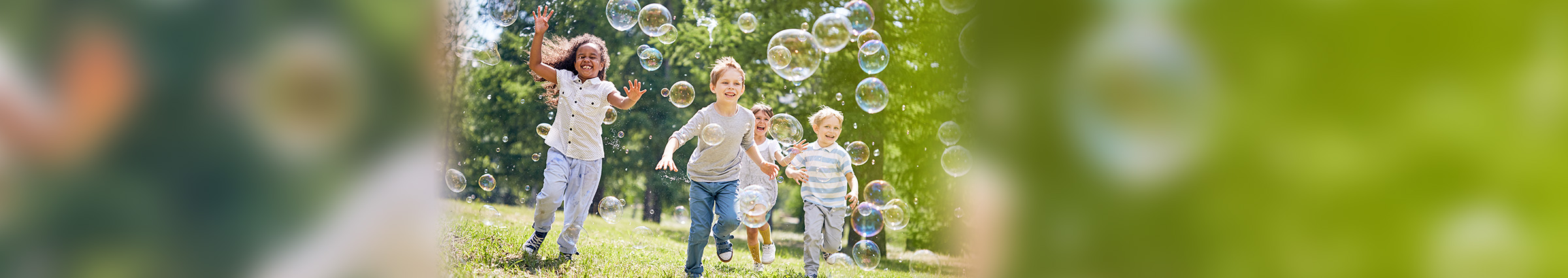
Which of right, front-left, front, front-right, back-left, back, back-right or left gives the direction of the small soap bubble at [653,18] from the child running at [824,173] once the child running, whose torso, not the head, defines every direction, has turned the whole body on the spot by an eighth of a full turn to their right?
front-right

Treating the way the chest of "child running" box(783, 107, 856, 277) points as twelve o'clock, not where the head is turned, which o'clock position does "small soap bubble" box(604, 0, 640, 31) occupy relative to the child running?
The small soap bubble is roughly at 3 o'clock from the child running.

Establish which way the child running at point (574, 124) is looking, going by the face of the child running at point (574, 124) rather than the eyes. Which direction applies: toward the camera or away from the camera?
toward the camera

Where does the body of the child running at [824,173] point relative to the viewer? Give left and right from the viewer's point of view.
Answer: facing the viewer

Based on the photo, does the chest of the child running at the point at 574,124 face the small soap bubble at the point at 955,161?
no

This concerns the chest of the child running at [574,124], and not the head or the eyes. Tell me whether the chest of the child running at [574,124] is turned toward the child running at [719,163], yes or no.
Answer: no

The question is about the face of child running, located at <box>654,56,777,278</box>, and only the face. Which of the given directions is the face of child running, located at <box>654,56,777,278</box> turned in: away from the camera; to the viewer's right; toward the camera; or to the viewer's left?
toward the camera

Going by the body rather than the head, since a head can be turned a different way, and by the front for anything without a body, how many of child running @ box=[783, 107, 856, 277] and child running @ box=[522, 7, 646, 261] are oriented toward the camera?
2

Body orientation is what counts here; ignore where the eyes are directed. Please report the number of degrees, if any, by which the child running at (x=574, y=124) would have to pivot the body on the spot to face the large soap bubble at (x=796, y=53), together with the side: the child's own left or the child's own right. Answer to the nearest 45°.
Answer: approximately 45° to the child's own left

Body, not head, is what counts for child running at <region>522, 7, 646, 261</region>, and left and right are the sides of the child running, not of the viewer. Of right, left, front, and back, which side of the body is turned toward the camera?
front

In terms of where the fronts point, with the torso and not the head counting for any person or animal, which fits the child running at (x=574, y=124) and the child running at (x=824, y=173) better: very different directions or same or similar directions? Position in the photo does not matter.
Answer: same or similar directions

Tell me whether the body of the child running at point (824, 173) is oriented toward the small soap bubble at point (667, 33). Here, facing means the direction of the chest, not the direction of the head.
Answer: no
